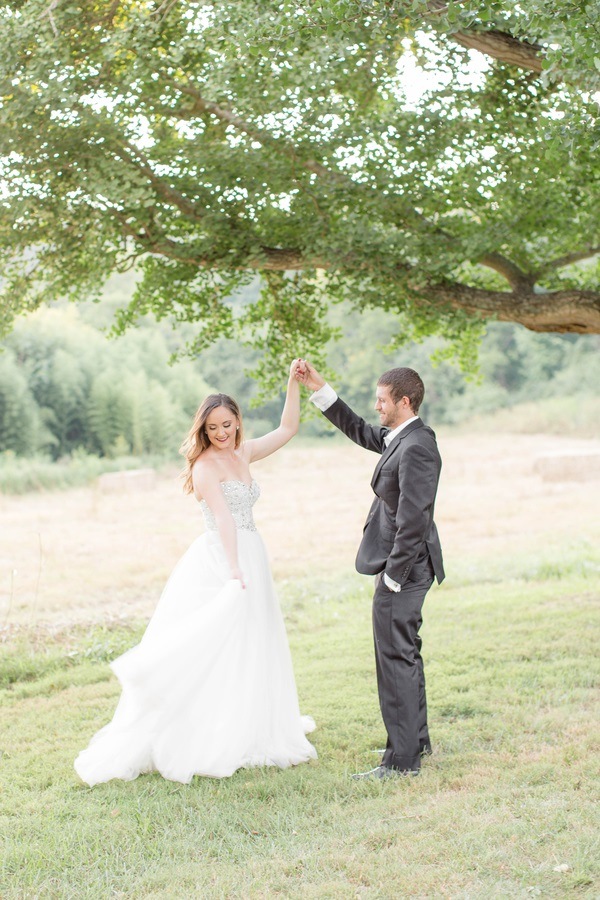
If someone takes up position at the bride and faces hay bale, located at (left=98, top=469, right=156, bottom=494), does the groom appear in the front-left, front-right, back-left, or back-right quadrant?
back-right

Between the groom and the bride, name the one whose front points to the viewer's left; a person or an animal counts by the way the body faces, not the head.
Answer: the groom

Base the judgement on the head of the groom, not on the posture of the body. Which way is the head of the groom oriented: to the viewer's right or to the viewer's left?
to the viewer's left

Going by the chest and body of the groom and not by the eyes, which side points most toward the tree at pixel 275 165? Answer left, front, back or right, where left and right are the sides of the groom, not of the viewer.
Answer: right

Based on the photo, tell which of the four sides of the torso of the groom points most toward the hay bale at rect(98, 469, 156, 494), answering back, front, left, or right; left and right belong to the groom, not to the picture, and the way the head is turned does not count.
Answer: right

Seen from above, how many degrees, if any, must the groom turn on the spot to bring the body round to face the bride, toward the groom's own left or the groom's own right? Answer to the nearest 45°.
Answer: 0° — they already face them

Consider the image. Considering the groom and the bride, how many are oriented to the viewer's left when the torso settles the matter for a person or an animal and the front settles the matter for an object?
1

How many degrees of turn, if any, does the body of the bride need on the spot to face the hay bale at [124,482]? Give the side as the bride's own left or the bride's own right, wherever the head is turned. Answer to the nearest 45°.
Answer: approximately 135° to the bride's own left

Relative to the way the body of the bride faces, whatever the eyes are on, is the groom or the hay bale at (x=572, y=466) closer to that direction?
the groom

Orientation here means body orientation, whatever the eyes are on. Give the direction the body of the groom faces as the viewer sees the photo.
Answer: to the viewer's left

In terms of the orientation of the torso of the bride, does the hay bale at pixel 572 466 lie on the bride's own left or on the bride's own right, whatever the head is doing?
on the bride's own left
